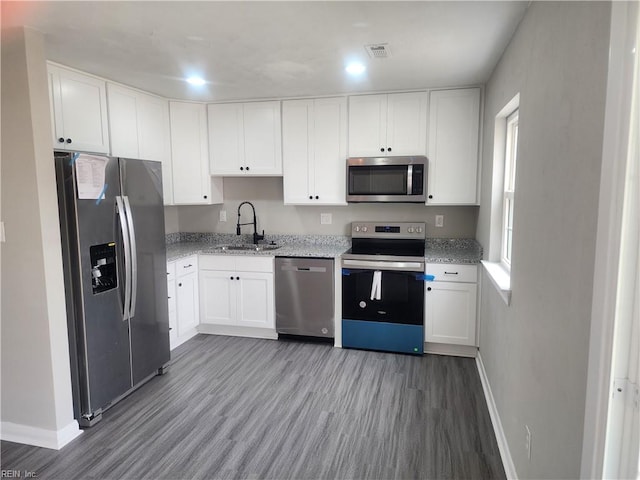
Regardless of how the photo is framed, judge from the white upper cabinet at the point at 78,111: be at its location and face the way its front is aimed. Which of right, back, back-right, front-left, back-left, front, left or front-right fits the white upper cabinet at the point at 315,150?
front-left

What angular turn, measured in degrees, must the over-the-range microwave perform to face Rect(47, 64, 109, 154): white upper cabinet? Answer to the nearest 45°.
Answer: approximately 45° to its right

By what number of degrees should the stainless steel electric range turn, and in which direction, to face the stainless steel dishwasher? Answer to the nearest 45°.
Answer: approximately 90° to its right

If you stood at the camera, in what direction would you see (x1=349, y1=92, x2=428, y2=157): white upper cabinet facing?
facing the viewer

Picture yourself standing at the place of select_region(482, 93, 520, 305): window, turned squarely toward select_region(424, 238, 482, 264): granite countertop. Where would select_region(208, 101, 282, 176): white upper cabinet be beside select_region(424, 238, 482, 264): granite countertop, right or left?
left

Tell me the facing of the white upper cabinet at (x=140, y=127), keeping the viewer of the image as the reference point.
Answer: facing the viewer and to the right of the viewer

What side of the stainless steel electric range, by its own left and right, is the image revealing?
front

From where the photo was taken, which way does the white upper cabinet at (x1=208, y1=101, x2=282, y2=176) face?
toward the camera

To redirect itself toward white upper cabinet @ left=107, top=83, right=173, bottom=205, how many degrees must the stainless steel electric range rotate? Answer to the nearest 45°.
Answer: approximately 90° to its right

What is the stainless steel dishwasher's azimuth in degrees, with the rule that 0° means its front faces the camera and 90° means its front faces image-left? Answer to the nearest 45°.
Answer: approximately 0°

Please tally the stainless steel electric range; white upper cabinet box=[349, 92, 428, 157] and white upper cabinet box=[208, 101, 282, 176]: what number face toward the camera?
3

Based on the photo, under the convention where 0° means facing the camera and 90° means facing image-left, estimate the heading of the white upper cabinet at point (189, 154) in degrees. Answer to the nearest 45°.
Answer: approximately 0°
